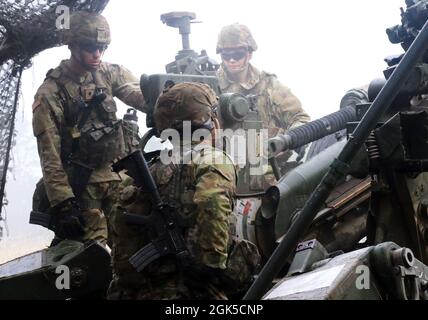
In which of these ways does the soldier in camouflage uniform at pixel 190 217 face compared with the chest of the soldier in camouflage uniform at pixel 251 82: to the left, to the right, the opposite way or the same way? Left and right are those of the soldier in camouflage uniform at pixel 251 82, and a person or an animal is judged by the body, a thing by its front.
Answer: the opposite way

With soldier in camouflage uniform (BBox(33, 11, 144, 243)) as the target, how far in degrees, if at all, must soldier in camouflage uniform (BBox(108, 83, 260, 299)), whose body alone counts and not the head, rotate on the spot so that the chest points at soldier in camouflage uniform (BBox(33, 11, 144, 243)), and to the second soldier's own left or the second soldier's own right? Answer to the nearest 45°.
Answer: approximately 45° to the second soldier's own left

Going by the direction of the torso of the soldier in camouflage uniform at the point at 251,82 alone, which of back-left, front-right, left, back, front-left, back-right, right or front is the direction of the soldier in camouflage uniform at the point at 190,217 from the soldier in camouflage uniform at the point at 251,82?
front-left

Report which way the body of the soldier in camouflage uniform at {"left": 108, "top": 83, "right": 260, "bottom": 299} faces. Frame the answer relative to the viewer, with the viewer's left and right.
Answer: facing away from the viewer and to the right of the viewer

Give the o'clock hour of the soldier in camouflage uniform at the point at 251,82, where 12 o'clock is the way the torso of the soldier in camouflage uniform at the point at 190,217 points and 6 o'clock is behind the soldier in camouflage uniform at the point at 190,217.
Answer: the soldier in camouflage uniform at the point at 251,82 is roughly at 11 o'clock from the soldier in camouflage uniform at the point at 190,217.

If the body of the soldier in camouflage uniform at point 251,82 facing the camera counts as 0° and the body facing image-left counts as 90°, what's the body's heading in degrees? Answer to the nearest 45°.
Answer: approximately 45°

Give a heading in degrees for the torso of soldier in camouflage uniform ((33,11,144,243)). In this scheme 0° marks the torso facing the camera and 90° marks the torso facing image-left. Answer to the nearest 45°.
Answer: approximately 315°
